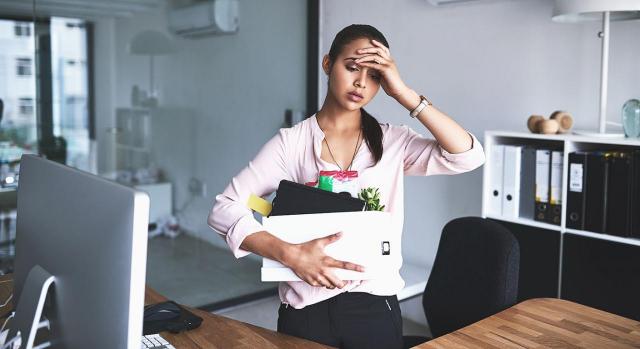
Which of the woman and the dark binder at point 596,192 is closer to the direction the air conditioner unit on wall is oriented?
the woman

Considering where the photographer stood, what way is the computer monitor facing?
facing away from the viewer and to the right of the viewer

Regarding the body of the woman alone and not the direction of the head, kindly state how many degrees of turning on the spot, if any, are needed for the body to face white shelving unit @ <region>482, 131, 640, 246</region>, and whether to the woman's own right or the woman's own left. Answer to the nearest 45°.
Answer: approximately 135° to the woman's own left

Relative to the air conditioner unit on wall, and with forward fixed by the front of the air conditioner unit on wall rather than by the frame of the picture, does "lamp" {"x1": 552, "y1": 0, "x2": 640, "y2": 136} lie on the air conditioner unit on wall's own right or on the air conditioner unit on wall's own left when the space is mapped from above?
on the air conditioner unit on wall's own left

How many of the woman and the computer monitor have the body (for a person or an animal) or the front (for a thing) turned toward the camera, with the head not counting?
1

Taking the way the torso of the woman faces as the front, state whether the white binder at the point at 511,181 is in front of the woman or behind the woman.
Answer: behind

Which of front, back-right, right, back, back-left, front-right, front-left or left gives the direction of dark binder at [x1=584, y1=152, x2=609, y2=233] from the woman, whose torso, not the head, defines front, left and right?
back-left

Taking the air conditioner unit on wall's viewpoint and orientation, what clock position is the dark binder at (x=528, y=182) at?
The dark binder is roughly at 9 o'clock from the air conditioner unit on wall.

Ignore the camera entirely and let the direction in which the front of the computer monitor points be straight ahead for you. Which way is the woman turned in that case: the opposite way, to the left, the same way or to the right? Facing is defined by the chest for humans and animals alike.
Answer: the opposite way

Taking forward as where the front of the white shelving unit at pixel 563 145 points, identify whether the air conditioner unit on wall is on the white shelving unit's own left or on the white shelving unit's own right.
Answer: on the white shelving unit's own right

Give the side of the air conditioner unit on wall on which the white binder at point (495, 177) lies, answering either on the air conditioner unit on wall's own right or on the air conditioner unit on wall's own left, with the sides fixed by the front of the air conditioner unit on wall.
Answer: on the air conditioner unit on wall's own left
